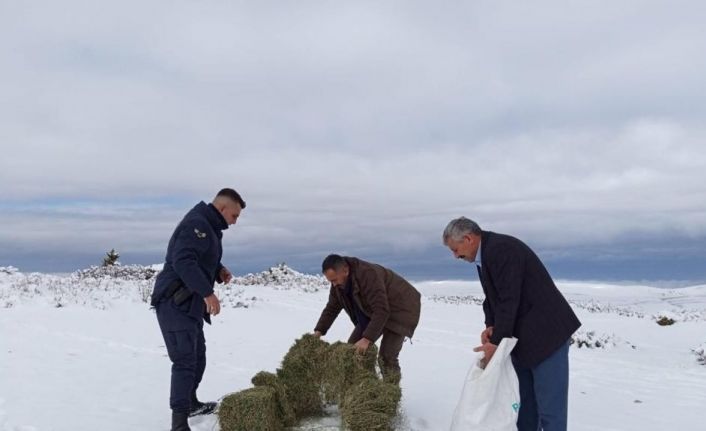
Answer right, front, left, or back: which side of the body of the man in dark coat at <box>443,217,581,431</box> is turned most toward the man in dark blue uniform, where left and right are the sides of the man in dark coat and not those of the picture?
front

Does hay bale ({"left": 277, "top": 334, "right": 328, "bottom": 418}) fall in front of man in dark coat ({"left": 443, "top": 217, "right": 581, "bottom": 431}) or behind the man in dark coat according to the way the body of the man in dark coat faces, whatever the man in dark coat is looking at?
in front

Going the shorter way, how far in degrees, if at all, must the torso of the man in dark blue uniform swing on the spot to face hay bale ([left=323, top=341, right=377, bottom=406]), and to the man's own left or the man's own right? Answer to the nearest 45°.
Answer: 0° — they already face it

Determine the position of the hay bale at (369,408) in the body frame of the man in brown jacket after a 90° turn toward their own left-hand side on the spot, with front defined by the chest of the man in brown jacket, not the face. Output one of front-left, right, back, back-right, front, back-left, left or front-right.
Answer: front-right

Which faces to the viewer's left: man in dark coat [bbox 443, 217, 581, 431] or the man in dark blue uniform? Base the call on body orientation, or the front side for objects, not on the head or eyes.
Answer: the man in dark coat

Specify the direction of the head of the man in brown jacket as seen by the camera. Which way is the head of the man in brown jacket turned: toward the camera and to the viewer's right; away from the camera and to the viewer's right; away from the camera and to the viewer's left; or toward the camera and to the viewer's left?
toward the camera and to the viewer's left

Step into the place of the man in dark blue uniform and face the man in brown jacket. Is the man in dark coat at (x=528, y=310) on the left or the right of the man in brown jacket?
right

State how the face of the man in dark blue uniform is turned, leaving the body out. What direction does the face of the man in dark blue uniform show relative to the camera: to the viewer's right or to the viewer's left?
to the viewer's right

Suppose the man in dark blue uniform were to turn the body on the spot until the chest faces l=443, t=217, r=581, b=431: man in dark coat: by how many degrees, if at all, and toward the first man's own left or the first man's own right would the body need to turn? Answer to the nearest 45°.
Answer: approximately 45° to the first man's own right

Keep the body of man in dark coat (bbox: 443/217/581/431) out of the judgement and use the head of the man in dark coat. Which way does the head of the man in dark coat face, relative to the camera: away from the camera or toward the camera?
toward the camera

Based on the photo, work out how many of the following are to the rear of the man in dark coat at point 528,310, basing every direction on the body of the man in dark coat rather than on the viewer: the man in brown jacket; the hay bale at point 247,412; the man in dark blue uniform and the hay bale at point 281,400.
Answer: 0

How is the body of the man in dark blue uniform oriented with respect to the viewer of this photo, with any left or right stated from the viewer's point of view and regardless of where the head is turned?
facing to the right of the viewer

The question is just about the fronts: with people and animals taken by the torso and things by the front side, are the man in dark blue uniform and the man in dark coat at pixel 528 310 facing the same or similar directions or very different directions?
very different directions

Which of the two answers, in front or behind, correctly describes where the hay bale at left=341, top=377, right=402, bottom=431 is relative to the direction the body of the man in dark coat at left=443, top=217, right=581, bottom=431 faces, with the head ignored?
in front

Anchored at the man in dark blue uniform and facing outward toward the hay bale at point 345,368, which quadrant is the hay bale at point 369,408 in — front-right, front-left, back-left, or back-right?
front-right

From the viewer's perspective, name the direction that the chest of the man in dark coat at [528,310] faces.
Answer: to the viewer's left

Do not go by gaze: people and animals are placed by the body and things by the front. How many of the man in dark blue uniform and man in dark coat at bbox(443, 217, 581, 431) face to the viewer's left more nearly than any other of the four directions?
1
